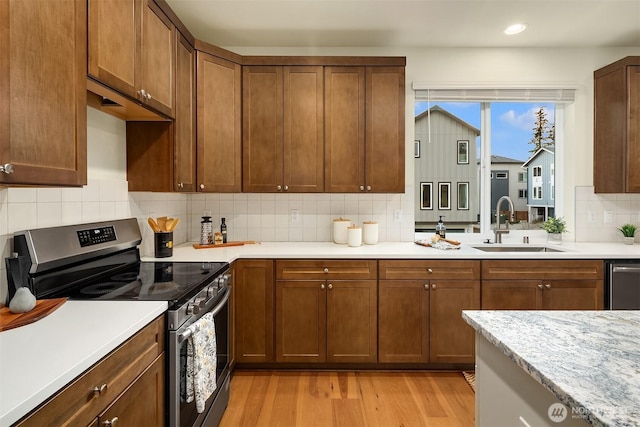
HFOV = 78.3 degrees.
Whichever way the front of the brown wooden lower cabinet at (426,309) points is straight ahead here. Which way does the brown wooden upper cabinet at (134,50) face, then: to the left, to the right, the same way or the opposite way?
to the left

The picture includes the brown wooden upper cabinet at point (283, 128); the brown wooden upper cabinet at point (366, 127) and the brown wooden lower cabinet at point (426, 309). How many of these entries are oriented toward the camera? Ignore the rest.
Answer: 3

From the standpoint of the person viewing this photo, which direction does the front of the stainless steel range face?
facing the viewer and to the right of the viewer

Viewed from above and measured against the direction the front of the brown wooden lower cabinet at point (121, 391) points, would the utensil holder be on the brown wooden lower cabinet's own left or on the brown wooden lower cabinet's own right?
on the brown wooden lower cabinet's own left

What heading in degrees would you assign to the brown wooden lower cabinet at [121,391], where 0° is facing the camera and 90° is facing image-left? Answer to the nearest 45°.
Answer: approximately 315°

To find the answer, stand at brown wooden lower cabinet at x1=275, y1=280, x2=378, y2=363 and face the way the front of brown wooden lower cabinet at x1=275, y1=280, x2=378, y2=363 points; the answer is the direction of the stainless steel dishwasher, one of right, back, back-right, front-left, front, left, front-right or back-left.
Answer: left

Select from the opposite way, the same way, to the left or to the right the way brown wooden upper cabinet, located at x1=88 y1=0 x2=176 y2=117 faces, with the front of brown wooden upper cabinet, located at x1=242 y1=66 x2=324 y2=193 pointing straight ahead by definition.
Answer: to the left

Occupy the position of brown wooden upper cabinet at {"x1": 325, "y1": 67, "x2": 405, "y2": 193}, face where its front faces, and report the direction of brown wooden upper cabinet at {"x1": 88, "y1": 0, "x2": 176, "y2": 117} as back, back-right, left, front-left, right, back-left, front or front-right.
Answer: front-right

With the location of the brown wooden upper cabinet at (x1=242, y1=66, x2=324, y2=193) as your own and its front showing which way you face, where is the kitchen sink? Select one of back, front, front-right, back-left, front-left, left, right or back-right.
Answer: left
